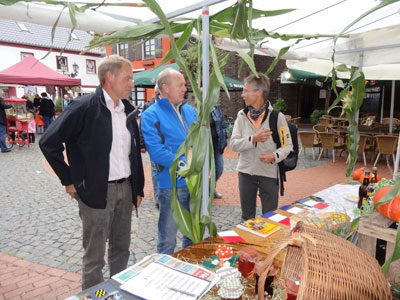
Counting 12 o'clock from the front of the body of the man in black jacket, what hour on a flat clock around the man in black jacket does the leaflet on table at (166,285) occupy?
The leaflet on table is roughly at 1 o'clock from the man in black jacket.

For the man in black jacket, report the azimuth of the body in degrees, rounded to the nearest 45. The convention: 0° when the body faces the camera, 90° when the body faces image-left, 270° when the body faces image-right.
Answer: approximately 315°

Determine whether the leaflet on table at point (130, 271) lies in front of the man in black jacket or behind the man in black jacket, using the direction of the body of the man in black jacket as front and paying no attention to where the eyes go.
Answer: in front

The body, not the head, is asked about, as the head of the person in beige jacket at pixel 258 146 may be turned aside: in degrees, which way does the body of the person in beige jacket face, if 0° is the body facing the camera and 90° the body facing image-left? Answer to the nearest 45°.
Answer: approximately 45°

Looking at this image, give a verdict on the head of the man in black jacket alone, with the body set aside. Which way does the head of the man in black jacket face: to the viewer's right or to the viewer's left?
to the viewer's right

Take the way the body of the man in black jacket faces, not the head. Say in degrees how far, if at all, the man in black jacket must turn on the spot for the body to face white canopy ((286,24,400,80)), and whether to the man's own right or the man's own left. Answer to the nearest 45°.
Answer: approximately 45° to the man's own left

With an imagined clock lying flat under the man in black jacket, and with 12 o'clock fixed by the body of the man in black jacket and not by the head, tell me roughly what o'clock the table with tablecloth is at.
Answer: The table with tablecloth is roughly at 12 o'clock from the man in black jacket.

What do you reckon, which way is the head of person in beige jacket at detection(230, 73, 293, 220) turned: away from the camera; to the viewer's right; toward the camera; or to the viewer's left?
to the viewer's left

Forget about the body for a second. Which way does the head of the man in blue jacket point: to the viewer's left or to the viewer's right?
to the viewer's right

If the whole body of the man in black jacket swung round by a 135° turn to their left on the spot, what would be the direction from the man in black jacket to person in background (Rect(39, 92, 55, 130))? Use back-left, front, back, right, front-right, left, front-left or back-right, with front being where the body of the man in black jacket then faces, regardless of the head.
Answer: front
